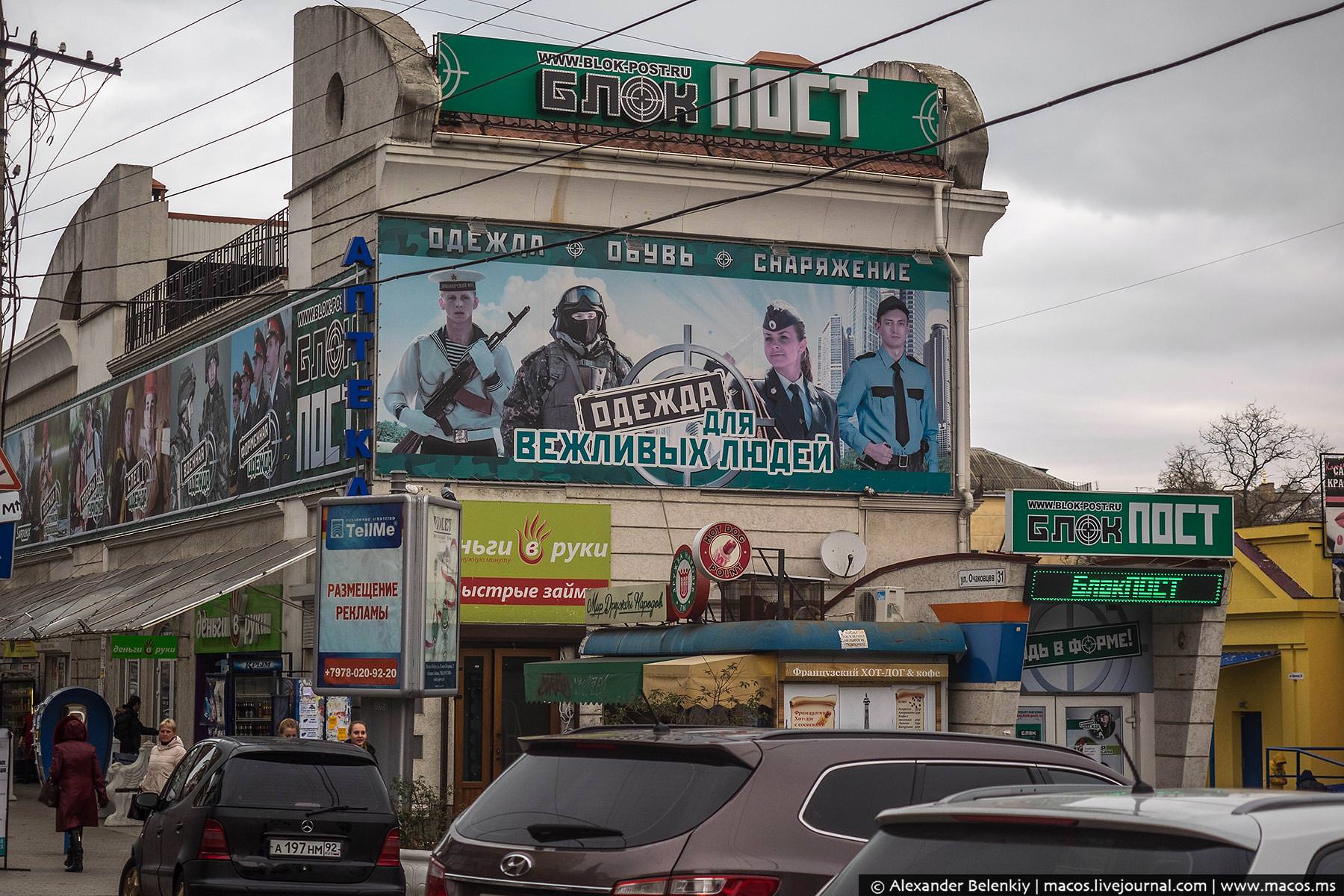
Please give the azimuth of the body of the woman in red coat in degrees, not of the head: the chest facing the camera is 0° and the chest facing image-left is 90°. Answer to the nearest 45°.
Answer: approximately 180°

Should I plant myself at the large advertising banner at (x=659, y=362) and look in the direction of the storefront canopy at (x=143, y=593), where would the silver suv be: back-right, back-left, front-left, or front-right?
back-left

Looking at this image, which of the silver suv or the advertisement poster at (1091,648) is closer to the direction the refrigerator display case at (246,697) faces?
the silver suv

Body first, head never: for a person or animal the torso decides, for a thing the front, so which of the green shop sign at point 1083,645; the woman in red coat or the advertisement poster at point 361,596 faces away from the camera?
the woman in red coat

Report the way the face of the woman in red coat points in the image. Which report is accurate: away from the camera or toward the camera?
away from the camera

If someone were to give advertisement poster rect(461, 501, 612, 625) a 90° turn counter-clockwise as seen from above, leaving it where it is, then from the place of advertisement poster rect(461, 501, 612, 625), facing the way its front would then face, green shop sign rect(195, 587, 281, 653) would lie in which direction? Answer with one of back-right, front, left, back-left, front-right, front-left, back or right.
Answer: back-left

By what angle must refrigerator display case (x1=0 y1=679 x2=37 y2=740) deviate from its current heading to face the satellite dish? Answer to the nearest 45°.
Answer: approximately 45° to its left
